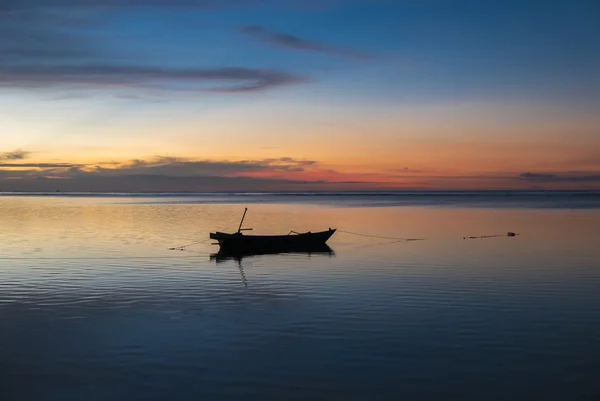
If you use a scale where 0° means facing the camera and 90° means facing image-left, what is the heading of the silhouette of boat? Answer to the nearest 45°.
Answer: approximately 270°
